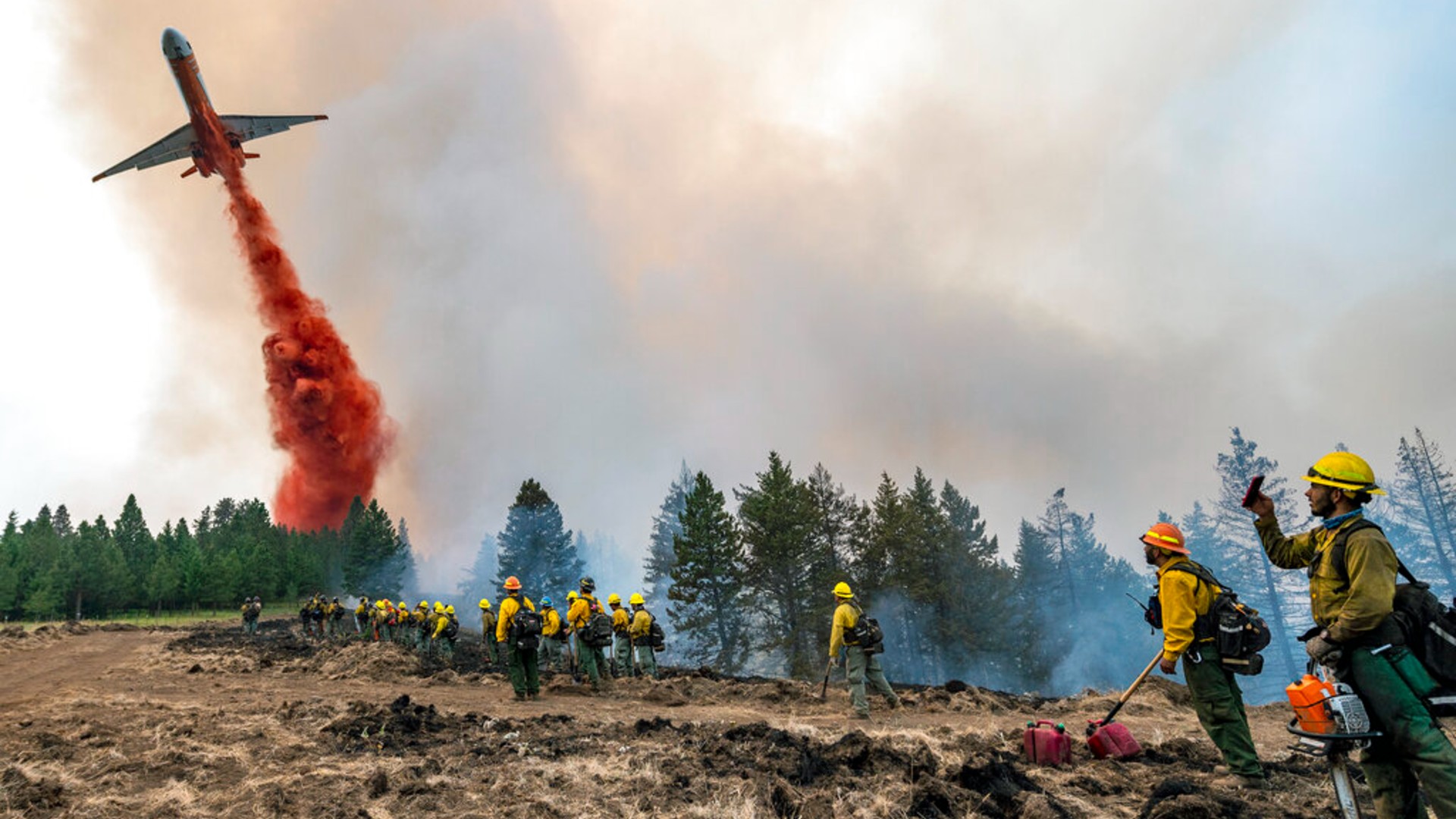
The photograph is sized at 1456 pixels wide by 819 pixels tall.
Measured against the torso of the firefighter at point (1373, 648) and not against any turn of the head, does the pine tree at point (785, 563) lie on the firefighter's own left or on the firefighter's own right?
on the firefighter's own right

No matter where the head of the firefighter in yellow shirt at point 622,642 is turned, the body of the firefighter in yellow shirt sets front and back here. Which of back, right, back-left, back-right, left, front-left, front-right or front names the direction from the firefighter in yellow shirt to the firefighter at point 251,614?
front-right

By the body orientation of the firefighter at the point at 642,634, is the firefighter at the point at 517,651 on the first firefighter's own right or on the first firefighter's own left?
on the first firefighter's own left

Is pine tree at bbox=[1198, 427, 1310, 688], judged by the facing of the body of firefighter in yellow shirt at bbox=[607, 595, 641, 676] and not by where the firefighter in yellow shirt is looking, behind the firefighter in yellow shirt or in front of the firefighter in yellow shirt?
behind

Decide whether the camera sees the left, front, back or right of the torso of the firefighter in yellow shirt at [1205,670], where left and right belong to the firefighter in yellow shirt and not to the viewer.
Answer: left

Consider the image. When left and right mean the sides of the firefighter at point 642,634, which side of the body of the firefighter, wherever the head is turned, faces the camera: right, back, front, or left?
left

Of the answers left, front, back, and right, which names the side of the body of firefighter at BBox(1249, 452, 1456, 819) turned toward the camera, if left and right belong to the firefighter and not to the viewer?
left

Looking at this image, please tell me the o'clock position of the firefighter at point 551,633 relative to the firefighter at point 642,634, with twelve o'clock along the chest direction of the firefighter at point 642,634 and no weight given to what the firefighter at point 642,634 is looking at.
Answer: the firefighter at point 551,633 is roughly at 1 o'clock from the firefighter at point 642,634.

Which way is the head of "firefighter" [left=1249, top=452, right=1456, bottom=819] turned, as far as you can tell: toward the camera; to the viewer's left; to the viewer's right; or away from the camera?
to the viewer's left

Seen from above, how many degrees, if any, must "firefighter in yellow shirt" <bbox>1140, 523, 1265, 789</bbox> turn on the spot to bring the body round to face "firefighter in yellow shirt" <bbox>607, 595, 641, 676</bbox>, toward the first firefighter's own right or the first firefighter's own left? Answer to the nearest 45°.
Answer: approximately 45° to the first firefighter's own right

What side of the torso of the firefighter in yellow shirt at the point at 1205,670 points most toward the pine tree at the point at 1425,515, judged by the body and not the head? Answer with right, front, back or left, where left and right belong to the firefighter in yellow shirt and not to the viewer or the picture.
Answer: right

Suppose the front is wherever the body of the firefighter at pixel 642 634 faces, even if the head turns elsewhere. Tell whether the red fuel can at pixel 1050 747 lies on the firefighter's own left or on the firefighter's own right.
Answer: on the firefighter's own left
